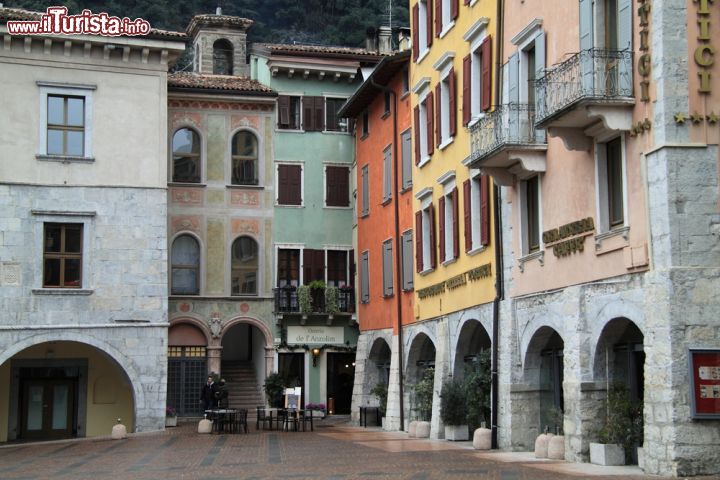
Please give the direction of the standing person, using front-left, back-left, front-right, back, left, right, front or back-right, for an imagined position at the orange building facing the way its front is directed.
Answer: front-right

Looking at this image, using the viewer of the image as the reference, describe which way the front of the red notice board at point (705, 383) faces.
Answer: facing the viewer

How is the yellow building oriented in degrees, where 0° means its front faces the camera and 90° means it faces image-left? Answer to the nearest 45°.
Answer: approximately 45°

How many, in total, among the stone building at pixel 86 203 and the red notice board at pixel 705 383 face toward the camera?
2

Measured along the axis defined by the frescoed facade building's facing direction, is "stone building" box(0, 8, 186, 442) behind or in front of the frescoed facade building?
in front

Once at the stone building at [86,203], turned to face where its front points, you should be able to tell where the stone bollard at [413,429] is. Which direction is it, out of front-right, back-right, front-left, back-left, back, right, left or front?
front-left

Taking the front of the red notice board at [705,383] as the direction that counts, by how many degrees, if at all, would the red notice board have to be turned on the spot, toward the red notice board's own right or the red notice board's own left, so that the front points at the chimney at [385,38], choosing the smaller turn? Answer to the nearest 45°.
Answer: approximately 135° to the red notice board's own right

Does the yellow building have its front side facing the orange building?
no

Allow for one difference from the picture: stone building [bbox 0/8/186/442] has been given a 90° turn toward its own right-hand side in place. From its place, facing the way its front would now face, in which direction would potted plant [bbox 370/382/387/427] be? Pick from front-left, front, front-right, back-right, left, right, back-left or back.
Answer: back

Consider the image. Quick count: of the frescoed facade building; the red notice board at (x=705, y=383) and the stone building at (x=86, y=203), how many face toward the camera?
3

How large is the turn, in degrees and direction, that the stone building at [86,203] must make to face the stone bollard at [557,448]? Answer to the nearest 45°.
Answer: approximately 45° to its left

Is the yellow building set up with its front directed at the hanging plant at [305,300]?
no

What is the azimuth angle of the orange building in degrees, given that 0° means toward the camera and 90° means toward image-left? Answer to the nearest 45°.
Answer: approximately 45°

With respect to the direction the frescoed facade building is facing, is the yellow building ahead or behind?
ahead

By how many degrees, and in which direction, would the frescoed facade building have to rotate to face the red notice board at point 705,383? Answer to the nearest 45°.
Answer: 0° — it already faces it
